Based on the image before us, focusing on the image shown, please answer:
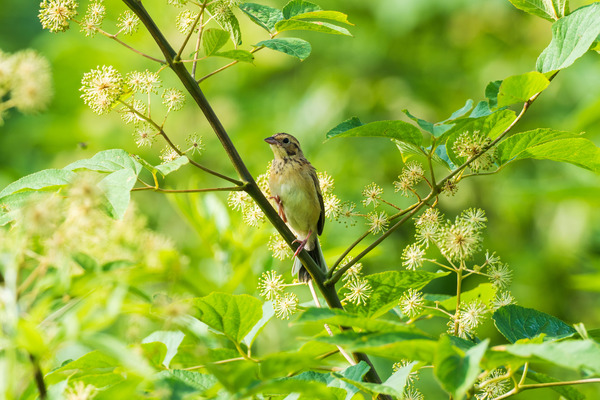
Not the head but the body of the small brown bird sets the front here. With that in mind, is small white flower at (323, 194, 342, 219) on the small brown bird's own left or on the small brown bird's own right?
on the small brown bird's own left

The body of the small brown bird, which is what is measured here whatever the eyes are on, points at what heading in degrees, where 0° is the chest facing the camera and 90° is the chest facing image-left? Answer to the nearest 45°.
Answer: approximately 45°

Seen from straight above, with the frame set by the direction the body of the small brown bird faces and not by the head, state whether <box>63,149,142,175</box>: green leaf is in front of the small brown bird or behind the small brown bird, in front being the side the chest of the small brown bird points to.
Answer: in front

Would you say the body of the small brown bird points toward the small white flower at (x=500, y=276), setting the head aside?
no

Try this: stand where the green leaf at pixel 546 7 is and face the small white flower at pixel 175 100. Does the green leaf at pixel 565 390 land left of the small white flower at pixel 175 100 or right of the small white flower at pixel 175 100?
left

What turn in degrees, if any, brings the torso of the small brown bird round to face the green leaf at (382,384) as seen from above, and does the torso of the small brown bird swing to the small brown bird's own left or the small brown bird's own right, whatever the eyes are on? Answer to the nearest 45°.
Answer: approximately 45° to the small brown bird's own left
